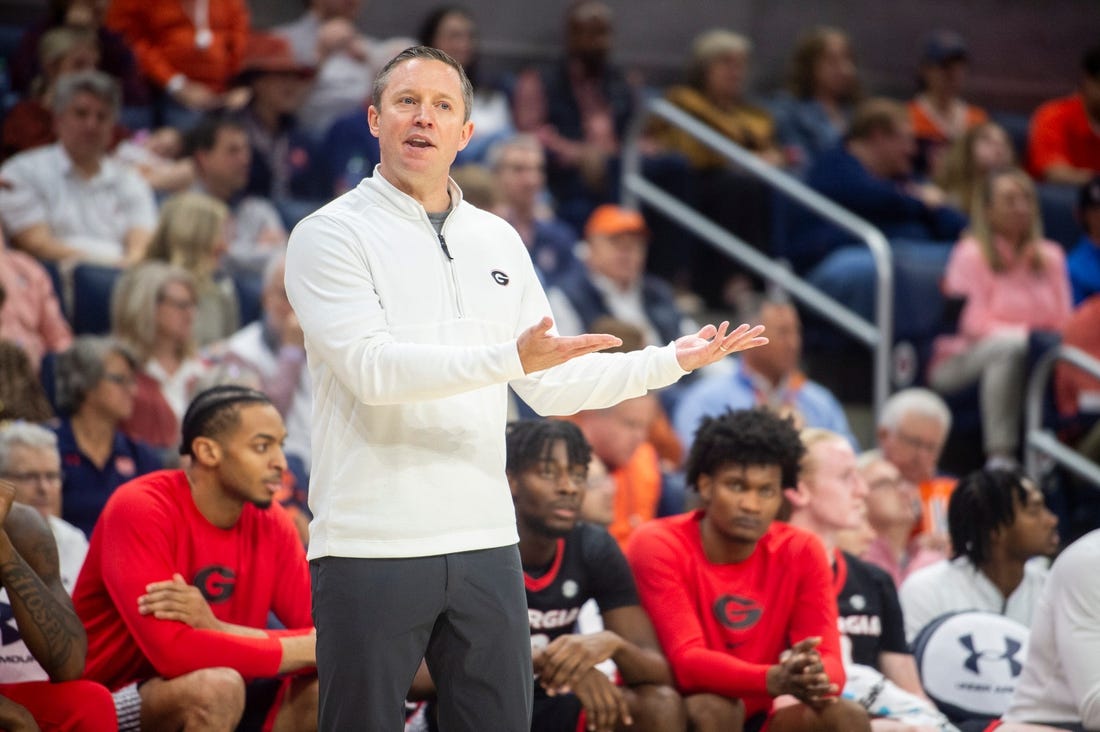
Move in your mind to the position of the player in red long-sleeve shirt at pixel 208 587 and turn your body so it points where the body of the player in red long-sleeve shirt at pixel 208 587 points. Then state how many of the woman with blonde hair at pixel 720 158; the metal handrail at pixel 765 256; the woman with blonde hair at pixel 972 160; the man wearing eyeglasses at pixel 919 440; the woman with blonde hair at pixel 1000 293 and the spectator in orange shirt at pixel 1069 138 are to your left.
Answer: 6

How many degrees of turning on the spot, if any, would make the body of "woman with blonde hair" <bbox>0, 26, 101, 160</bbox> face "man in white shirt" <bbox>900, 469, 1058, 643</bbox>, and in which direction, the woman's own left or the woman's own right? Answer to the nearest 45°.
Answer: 0° — they already face them

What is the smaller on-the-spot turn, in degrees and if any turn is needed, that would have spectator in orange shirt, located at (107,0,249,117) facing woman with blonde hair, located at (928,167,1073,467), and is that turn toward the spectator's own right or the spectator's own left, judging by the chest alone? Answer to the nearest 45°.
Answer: approximately 45° to the spectator's own left

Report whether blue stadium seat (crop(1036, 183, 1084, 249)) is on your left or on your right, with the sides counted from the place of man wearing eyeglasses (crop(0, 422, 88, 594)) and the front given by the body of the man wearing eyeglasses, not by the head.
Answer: on your left

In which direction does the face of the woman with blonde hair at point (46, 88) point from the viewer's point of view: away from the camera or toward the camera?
toward the camera

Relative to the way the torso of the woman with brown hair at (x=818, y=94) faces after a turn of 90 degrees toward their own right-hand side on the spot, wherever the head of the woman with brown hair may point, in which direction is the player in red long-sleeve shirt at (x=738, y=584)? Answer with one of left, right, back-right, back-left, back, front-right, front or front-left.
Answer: front-left

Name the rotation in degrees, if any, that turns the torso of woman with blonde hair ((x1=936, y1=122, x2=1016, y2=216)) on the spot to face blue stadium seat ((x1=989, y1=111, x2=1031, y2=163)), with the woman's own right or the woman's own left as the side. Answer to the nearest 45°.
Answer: approximately 135° to the woman's own left

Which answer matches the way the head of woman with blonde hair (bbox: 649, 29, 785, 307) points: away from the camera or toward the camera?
toward the camera

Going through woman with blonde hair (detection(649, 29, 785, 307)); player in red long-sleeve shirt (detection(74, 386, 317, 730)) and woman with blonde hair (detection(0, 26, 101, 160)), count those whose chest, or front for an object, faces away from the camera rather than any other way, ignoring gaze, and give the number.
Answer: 0

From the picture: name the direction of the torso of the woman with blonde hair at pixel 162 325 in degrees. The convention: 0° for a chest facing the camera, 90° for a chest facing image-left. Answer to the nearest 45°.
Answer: approximately 315°

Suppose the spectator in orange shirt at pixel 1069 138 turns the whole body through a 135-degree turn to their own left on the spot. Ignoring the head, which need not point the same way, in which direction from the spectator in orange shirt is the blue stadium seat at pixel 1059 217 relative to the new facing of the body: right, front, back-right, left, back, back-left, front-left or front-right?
back

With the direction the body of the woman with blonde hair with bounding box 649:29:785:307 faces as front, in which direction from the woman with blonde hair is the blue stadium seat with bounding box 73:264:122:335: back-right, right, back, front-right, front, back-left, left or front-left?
right

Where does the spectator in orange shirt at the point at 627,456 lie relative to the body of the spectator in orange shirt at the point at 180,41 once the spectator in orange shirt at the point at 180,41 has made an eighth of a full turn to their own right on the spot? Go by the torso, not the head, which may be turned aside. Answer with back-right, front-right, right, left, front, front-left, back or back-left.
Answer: front-left
